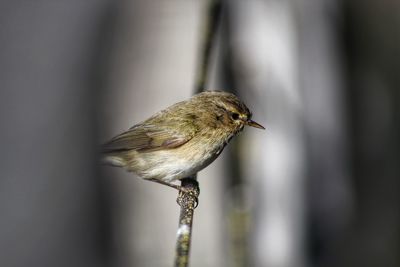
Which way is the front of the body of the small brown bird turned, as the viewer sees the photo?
to the viewer's right

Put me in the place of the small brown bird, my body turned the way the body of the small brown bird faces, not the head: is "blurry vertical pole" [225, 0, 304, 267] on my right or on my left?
on my left

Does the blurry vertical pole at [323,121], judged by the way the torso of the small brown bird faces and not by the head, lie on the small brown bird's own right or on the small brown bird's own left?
on the small brown bird's own left
